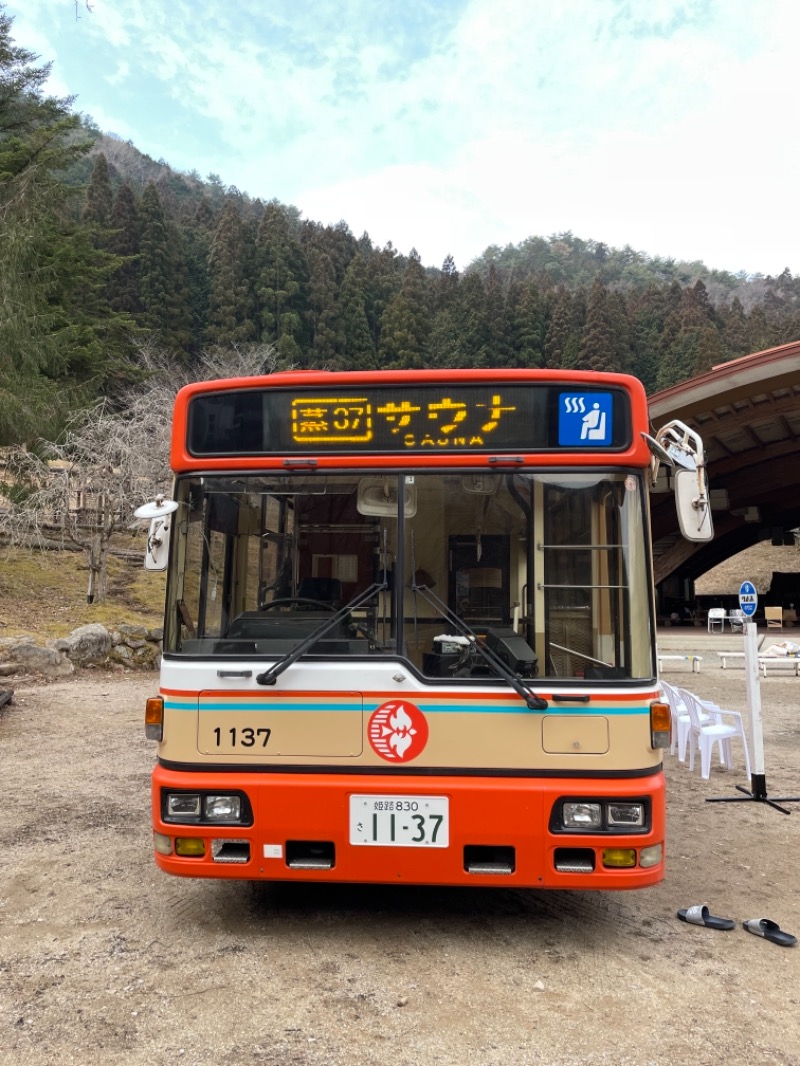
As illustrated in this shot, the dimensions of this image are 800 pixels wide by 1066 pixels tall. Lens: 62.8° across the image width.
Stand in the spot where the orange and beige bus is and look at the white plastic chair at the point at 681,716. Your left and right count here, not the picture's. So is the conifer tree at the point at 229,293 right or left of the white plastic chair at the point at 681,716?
left

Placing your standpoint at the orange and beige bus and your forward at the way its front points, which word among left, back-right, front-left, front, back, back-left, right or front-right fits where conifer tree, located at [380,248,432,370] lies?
back

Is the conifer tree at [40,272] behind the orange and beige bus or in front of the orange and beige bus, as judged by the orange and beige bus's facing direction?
behind

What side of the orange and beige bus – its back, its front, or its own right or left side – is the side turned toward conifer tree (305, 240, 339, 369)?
back

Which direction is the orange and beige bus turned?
toward the camera

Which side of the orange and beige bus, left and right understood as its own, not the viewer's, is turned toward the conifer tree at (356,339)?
back

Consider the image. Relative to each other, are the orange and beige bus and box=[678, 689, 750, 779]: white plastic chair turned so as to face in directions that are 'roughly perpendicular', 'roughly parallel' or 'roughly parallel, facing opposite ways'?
roughly perpendicular
